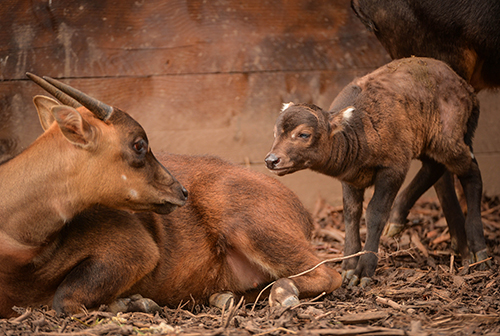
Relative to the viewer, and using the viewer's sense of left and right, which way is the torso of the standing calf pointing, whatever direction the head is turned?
facing the viewer and to the left of the viewer

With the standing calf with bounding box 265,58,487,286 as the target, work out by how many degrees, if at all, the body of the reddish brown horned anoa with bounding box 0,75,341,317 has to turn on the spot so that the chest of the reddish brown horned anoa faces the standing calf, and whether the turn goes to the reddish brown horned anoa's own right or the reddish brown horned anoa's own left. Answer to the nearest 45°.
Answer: approximately 135° to the reddish brown horned anoa's own right

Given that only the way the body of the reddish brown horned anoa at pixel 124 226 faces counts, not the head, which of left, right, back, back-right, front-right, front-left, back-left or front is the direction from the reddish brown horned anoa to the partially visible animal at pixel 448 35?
back-right

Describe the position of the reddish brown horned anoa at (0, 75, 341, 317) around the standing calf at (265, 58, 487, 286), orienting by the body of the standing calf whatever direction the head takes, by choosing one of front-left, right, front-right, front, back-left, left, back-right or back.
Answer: front

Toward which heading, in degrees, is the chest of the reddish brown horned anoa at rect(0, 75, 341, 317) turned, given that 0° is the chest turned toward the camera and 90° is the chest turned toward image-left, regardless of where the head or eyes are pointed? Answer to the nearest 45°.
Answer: approximately 90°

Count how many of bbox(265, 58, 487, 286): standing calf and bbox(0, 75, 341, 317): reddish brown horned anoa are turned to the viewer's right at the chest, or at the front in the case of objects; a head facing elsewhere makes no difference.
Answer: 0

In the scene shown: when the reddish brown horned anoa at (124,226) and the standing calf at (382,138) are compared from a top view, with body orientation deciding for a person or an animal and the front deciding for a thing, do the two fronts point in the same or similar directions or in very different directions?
same or similar directions
